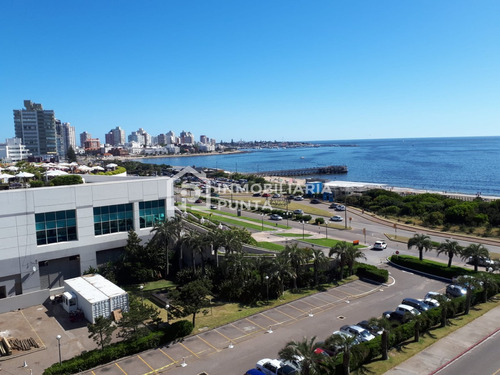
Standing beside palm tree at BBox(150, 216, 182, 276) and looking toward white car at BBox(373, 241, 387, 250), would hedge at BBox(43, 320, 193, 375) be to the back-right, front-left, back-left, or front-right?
back-right

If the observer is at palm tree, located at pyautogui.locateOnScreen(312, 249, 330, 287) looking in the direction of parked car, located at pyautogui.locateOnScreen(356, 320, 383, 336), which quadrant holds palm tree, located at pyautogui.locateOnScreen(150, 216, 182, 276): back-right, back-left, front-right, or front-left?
back-right

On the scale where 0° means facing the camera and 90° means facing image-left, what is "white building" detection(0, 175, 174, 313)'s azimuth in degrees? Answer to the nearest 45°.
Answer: approximately 315°

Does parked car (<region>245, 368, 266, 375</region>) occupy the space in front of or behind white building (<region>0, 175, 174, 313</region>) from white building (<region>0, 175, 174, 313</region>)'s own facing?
in front

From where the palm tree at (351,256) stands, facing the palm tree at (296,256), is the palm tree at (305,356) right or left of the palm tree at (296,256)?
left

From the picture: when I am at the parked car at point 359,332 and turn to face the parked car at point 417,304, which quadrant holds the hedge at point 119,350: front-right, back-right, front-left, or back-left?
back-left

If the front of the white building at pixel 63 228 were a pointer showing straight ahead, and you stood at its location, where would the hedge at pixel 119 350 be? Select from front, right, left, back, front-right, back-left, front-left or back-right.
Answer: front-right
